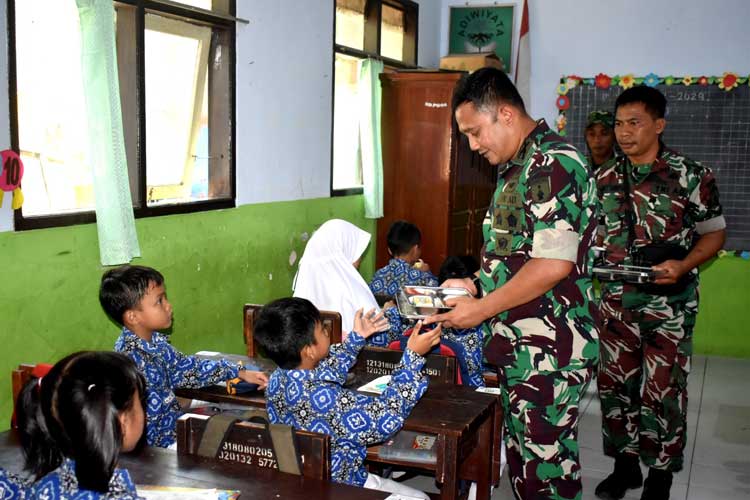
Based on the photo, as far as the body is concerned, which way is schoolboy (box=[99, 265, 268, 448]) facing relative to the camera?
to the viewer's right

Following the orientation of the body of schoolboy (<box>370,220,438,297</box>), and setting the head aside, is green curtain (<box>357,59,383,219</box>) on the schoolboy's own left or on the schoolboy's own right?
on the schoolboy's own left

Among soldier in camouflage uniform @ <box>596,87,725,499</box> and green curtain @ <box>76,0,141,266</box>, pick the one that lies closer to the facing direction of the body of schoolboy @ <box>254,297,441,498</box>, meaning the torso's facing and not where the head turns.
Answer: the soldier in camouflage uniform

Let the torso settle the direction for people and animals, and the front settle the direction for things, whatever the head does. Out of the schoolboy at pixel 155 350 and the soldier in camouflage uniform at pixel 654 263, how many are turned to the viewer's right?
1

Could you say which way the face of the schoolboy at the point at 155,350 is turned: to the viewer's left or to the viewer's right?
to the viewer's right

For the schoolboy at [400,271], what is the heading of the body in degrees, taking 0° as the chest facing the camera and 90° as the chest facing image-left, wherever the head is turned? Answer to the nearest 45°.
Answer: approximately 225°

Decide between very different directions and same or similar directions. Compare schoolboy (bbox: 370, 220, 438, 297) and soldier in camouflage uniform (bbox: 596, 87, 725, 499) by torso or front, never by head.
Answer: very different directions

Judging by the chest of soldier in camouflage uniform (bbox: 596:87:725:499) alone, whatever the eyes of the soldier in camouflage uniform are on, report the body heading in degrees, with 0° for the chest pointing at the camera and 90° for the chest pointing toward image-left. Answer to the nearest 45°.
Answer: approximately 45°

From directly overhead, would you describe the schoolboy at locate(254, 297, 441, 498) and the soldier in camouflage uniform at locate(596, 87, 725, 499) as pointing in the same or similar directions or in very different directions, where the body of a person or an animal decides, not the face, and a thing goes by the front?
very different directions

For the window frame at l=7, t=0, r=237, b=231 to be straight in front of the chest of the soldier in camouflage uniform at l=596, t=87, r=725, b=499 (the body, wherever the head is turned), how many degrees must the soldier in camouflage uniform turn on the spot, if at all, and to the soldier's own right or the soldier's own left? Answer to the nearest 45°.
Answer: approximately 45° to the soldier's own right

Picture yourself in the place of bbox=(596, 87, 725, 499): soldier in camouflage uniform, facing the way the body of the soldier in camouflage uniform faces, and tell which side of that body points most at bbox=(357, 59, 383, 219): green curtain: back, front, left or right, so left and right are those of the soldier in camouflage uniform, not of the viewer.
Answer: right
